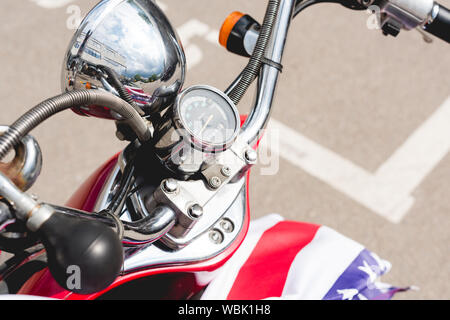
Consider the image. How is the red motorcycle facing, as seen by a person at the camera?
facing away from the viewer and to the left of the viewer
